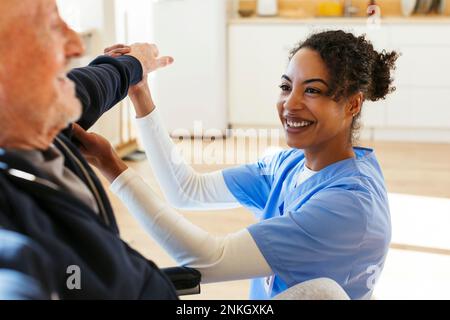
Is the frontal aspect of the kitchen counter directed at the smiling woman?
yes

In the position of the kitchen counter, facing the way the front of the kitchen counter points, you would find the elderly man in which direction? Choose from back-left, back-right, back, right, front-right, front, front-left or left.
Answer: front

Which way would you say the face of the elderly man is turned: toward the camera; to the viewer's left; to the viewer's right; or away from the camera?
to the viewer's right

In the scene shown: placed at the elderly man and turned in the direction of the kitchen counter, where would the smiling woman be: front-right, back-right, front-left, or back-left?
front-right

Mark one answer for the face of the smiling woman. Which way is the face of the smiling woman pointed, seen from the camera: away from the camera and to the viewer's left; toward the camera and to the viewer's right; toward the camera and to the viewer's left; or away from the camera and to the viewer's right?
toward the camera and to the viewer's left

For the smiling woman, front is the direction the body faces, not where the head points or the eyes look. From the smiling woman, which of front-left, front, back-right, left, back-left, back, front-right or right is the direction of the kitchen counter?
back-right

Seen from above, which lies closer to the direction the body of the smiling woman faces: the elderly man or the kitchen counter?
the elderly man

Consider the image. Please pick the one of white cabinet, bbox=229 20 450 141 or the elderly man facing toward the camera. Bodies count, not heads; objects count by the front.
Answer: the white cabinet

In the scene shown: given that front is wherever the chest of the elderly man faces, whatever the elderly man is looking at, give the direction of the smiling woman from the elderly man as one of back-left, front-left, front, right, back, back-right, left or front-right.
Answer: front-left

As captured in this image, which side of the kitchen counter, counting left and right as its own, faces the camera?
front

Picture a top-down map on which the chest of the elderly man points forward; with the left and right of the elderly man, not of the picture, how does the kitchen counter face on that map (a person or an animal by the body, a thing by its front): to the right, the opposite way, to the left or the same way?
to the right

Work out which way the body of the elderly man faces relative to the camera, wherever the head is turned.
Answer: to the viewer's right
